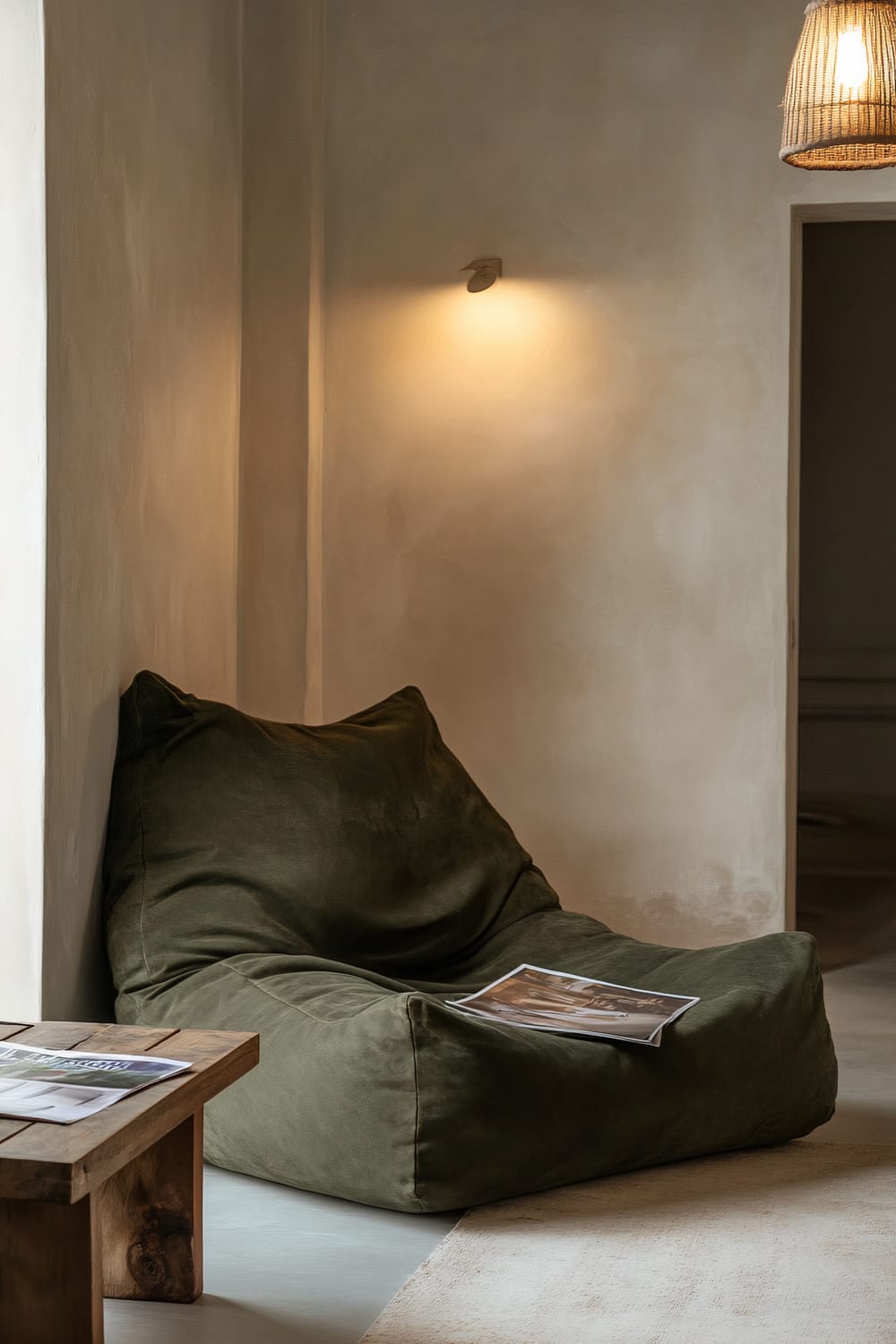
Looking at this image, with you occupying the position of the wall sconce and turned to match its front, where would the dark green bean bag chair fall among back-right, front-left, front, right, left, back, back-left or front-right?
front

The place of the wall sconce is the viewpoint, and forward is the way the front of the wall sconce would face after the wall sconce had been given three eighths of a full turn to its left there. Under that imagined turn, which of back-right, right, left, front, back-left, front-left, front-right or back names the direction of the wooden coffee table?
back-right

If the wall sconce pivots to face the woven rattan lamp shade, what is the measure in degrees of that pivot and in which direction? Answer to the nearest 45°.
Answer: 0° — it already faces it

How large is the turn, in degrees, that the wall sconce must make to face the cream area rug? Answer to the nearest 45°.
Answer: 0° — it already faces it

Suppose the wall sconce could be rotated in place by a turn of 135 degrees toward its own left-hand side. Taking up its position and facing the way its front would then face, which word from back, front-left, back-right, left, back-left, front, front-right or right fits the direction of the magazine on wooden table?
back-right

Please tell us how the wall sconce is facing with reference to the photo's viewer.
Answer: facing the viewer
